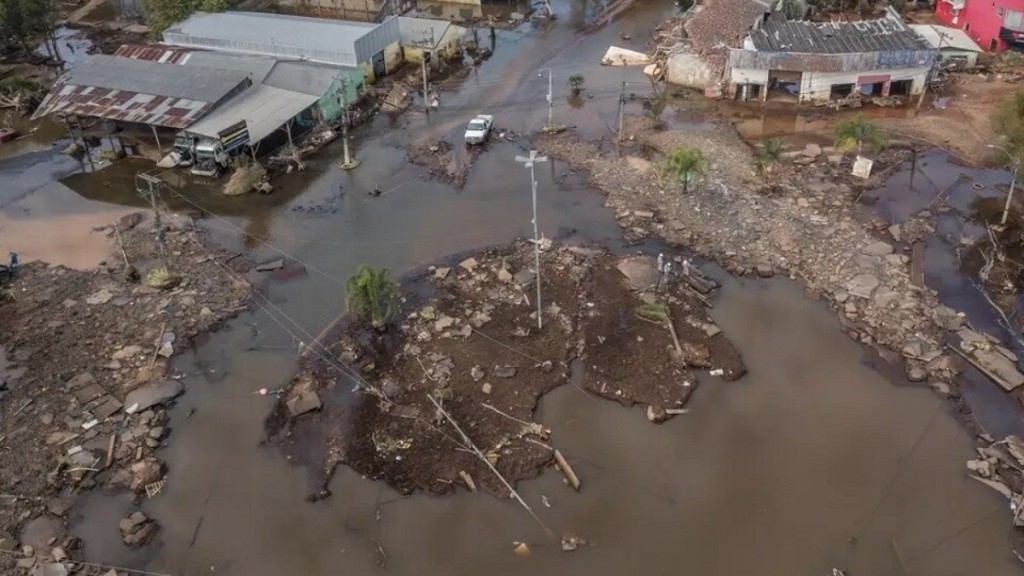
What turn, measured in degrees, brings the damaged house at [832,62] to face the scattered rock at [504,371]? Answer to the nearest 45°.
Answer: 0° — it already faces it

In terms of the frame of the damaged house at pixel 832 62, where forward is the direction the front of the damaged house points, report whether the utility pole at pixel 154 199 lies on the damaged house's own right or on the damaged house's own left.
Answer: on the damaged house's own right

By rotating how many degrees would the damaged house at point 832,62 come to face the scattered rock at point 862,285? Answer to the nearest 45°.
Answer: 0° — it already faces it

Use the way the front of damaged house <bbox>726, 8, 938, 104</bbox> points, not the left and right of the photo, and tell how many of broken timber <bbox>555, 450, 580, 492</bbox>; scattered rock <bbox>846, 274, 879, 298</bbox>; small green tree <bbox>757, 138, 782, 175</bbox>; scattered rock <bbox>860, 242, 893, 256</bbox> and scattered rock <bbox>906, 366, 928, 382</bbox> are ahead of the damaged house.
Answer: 5

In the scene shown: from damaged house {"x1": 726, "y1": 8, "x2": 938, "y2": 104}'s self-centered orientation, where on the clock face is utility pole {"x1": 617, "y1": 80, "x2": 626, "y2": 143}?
The utility pole is roughly at 2 o'clock from the damaged house.

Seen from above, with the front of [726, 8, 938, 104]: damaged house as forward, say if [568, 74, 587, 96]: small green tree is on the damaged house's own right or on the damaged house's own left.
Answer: on the damaged house's own right

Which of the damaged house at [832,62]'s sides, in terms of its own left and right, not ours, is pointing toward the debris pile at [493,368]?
front

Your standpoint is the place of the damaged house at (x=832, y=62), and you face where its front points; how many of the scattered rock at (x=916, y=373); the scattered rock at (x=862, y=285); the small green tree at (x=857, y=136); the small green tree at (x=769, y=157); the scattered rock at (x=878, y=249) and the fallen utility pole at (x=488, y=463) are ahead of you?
6

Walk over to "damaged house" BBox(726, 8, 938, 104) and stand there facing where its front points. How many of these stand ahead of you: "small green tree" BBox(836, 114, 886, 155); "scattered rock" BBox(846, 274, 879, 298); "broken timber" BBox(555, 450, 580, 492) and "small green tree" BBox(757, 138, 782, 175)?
4

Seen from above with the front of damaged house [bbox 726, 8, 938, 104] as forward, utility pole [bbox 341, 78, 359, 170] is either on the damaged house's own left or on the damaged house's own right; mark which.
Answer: on the damaged house's own right

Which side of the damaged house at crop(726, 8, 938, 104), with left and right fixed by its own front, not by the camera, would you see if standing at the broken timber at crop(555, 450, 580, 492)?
front

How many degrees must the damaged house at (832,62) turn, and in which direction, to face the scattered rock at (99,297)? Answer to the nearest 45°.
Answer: approximately 45° to its right

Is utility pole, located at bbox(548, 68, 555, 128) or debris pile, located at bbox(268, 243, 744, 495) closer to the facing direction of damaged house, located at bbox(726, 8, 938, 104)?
the debris pile

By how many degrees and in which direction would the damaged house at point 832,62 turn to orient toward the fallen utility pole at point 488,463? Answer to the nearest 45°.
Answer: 0° — it already faces it

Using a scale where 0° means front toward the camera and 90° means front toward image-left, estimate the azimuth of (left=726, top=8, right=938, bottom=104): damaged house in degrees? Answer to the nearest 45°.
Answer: approximately 0°

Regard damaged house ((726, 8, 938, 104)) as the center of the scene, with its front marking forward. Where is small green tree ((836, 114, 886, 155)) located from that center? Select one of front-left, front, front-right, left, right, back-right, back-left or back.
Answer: front
